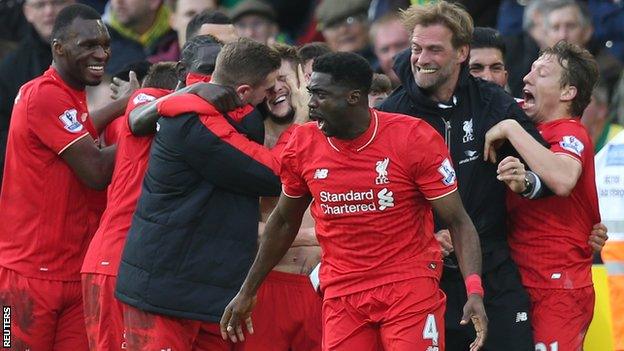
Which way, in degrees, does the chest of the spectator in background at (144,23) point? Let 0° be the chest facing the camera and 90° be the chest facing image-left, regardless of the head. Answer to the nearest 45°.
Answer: approximately 0°

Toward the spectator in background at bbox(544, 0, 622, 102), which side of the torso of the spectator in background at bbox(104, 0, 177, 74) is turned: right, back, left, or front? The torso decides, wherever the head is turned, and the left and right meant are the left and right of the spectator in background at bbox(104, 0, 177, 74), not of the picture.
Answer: left

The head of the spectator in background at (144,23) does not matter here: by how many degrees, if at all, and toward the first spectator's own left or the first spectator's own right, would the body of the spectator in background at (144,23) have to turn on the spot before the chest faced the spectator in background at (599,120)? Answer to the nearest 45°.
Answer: approximately 45° to the first spectator's own left

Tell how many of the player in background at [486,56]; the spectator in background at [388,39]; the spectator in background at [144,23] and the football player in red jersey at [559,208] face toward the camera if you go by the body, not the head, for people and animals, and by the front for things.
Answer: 3

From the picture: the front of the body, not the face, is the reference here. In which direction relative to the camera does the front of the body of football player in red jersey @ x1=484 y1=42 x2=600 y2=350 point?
to the viewer's left

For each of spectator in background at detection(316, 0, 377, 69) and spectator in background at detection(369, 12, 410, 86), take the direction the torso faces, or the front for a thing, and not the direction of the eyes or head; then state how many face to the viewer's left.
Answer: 0
